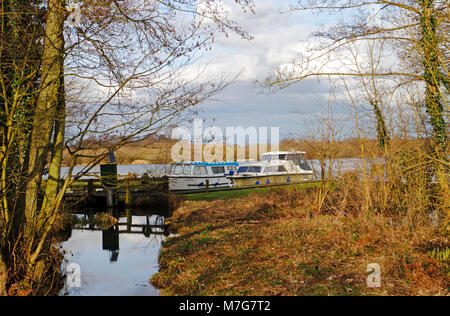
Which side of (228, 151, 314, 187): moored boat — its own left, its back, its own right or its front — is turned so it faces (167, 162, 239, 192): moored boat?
front

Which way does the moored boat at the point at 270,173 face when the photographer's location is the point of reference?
facing the viewer and to the left of the viewer
